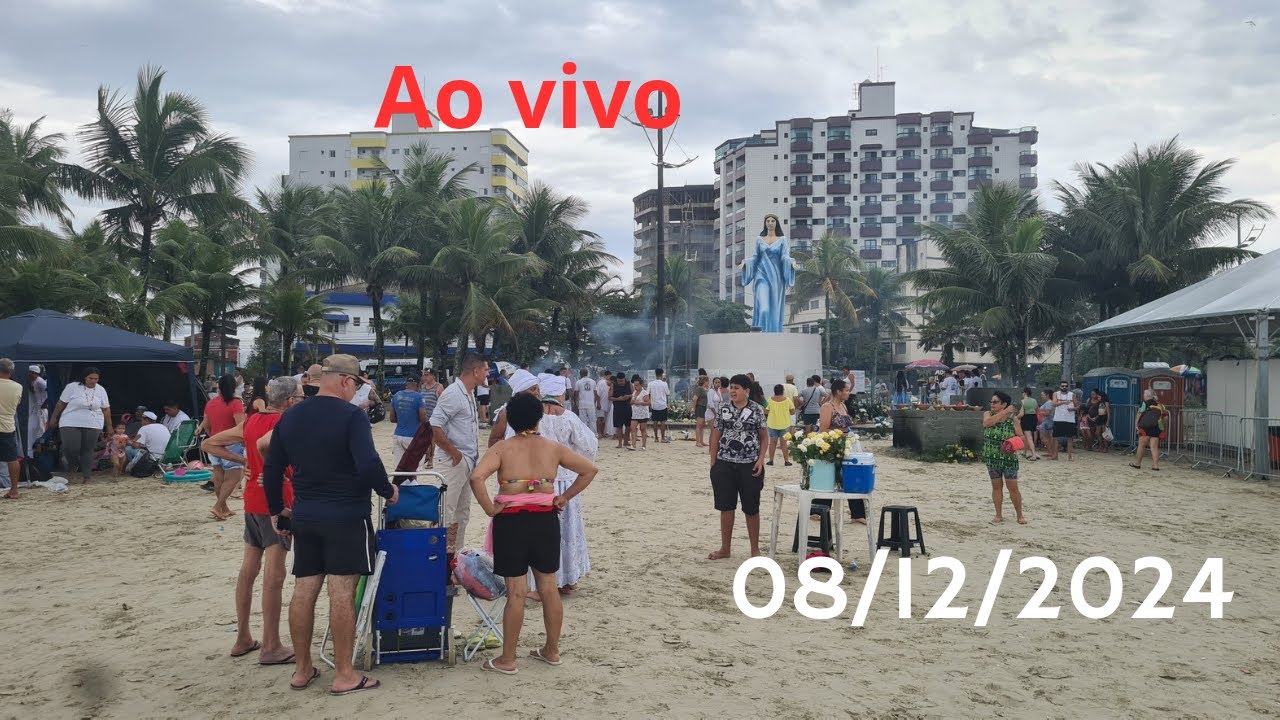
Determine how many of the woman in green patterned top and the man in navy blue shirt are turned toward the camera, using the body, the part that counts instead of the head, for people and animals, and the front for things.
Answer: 1

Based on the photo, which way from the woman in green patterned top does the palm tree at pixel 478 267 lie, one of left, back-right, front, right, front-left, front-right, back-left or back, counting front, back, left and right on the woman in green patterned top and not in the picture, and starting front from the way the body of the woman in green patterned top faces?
back-right

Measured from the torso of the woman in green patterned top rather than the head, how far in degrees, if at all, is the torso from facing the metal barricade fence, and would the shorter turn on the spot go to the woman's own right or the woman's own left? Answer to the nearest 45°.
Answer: approximately 135° to the woman's own left

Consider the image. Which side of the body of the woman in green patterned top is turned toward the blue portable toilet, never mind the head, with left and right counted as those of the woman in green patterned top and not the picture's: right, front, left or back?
back

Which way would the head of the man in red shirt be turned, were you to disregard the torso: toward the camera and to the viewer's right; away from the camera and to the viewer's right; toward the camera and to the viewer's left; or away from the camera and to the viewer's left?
away from the camera and to the viewer's right

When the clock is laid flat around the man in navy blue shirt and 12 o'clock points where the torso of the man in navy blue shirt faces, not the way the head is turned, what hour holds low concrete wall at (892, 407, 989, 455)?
The low concrete wall is roughly at 12 o'clock from the man in navy blue shirt.

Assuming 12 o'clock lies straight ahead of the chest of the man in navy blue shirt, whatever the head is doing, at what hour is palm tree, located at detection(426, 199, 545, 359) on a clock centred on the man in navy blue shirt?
The palm tree is roughly at 11 o'clock from the man in navy blue shirt.

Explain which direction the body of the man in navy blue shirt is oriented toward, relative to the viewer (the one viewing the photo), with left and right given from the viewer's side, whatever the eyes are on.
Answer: facing away from the viewer and to the right of the viewer

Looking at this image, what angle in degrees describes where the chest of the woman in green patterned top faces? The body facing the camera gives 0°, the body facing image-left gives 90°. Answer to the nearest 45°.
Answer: approximately 0°

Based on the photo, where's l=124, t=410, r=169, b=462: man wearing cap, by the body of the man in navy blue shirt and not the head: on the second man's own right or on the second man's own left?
on the second man's own left

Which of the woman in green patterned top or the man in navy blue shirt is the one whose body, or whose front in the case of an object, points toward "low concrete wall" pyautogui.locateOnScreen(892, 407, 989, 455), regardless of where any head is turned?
the man in navy blue shirt

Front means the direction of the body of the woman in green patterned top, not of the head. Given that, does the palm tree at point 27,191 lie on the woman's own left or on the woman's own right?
on the woman's own right

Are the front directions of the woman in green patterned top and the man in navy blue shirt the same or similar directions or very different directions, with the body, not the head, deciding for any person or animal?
very different directions
